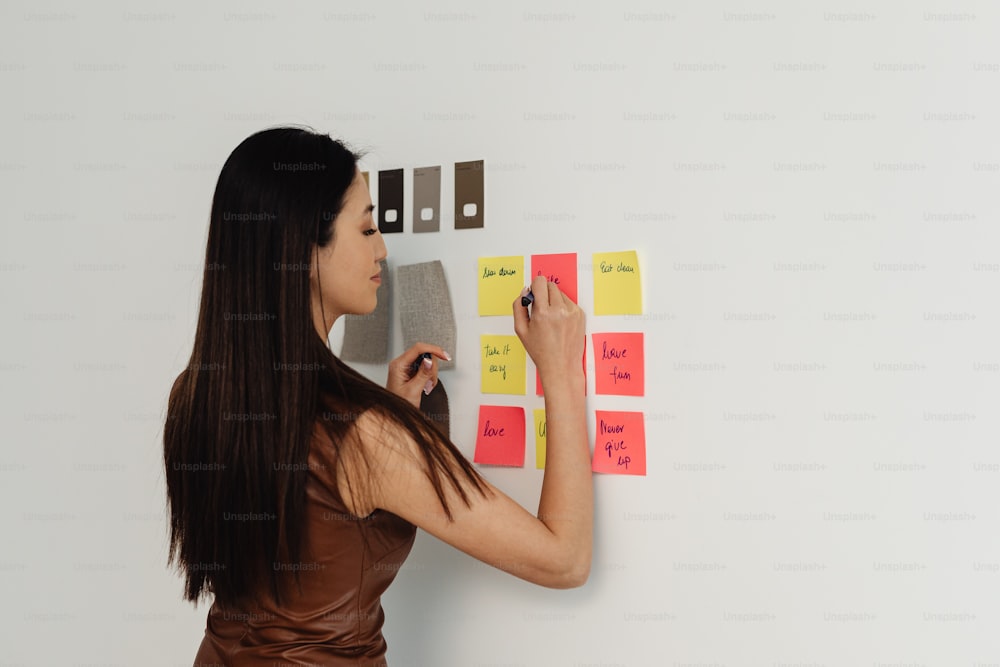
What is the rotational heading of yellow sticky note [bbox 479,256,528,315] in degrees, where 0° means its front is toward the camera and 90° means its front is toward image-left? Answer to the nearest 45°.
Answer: approximately 0°

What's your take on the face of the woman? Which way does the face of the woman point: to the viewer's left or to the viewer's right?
to the viewer's right

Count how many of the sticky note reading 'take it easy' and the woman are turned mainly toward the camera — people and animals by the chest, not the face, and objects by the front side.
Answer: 1
